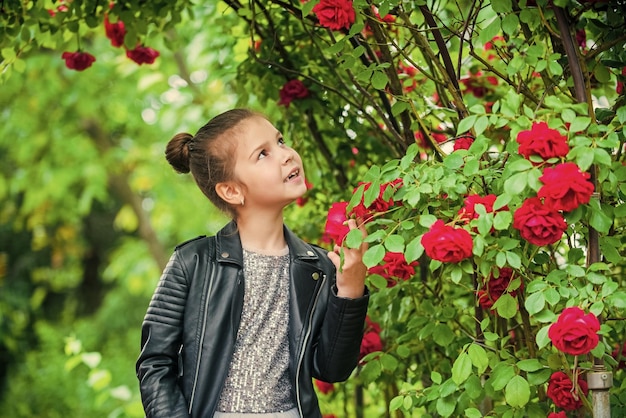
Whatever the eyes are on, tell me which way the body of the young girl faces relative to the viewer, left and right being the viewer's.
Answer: facing the viewer and to the right of the viewer

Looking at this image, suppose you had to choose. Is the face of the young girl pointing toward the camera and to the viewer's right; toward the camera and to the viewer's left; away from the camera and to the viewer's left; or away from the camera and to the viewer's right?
toward the camera and to the viewer's right

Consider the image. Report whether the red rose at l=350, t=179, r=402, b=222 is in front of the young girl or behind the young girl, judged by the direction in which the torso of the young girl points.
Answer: in front

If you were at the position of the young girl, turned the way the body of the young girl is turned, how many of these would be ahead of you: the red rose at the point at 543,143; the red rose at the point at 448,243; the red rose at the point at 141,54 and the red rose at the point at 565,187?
3

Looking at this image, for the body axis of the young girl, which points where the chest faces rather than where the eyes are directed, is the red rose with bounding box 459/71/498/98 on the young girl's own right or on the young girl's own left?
on the young girl's own left

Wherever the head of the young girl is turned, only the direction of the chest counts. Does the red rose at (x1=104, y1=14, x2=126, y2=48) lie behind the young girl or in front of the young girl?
behind
